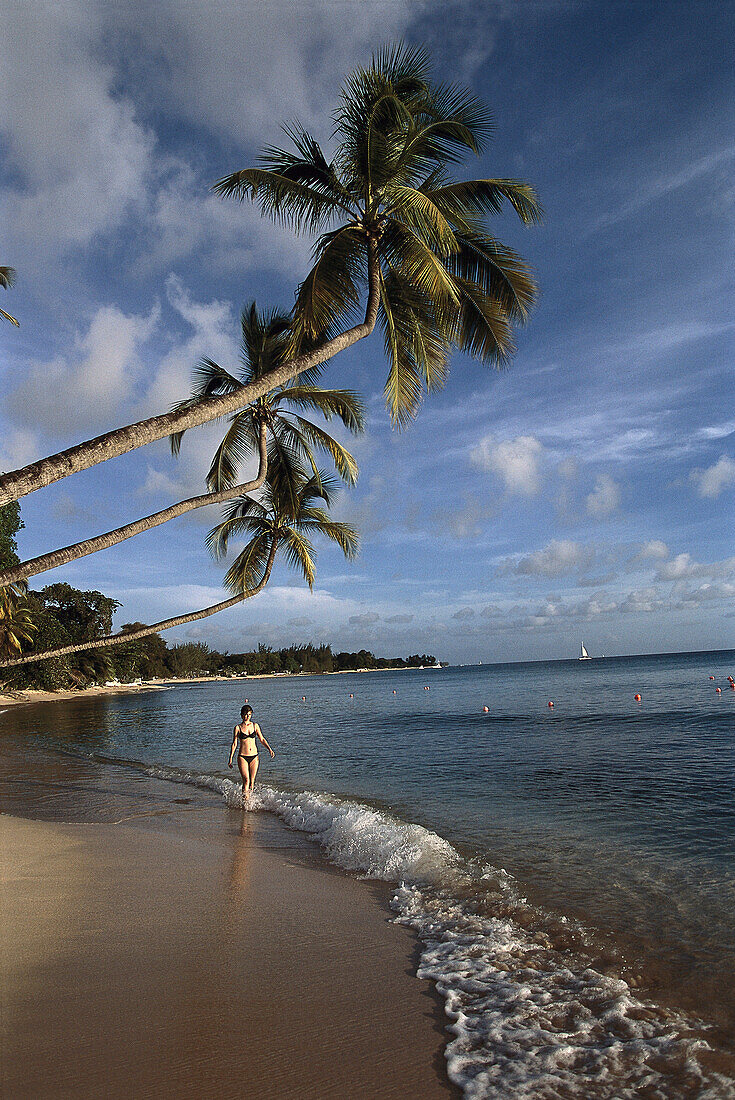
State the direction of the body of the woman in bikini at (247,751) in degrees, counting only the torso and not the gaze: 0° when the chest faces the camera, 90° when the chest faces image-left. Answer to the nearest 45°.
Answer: approximately 0°
